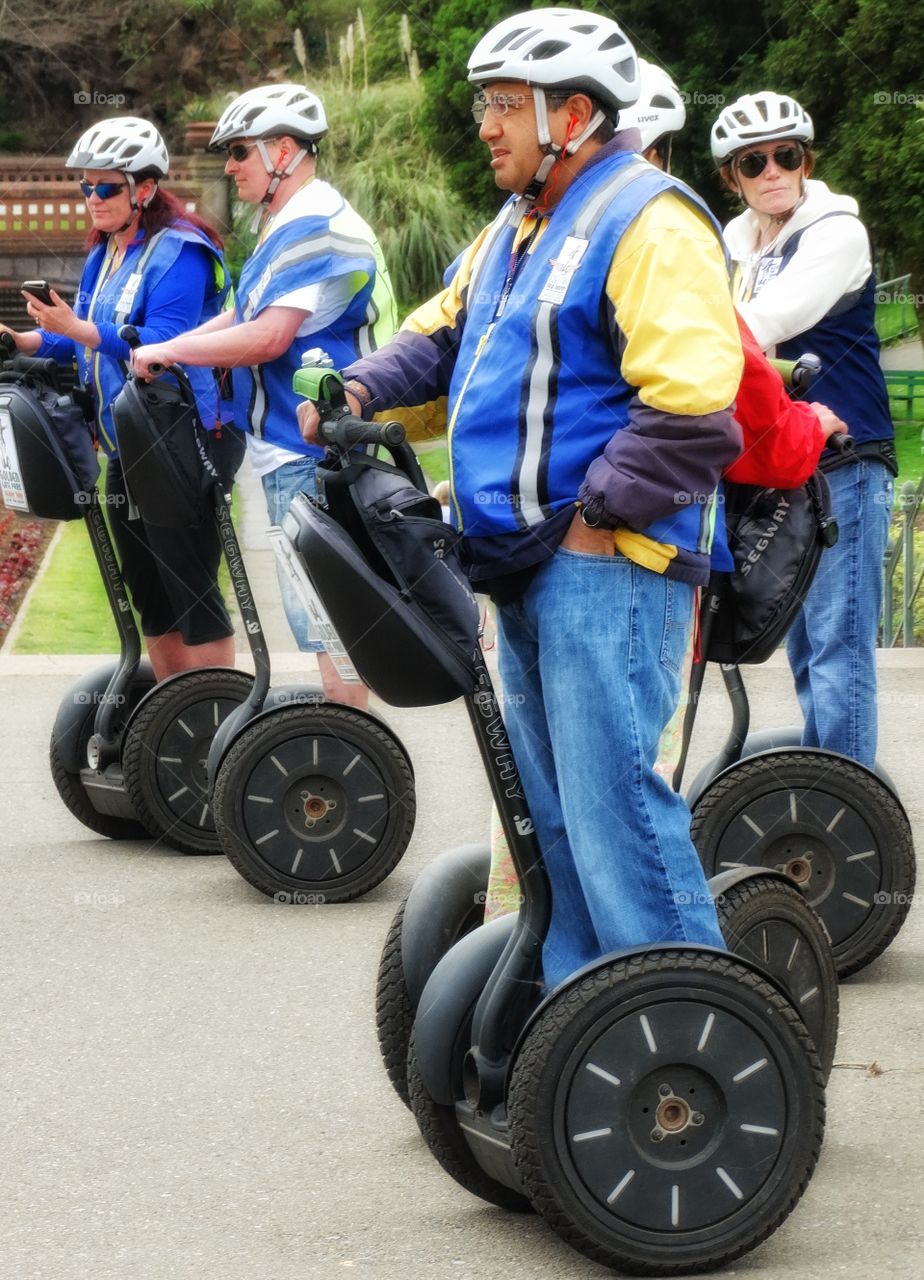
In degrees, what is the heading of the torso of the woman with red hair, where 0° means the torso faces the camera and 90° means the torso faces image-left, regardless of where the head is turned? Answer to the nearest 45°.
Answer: approximately 45°

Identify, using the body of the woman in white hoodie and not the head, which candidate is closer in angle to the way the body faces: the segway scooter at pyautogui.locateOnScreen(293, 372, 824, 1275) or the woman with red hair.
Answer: the segway scooter

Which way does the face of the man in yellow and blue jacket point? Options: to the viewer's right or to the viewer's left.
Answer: to the viewer's left

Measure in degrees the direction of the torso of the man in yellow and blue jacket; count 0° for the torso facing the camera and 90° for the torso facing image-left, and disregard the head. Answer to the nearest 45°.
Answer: approximately 45°

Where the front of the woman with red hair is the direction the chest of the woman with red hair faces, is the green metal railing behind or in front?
behind

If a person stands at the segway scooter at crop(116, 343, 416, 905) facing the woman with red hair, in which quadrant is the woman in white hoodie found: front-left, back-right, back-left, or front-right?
back-right

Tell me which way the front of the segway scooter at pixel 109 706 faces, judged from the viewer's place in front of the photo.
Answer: facing the viewer and to the left of the viewer
